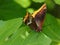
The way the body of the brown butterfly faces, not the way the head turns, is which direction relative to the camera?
to the viewer's left
